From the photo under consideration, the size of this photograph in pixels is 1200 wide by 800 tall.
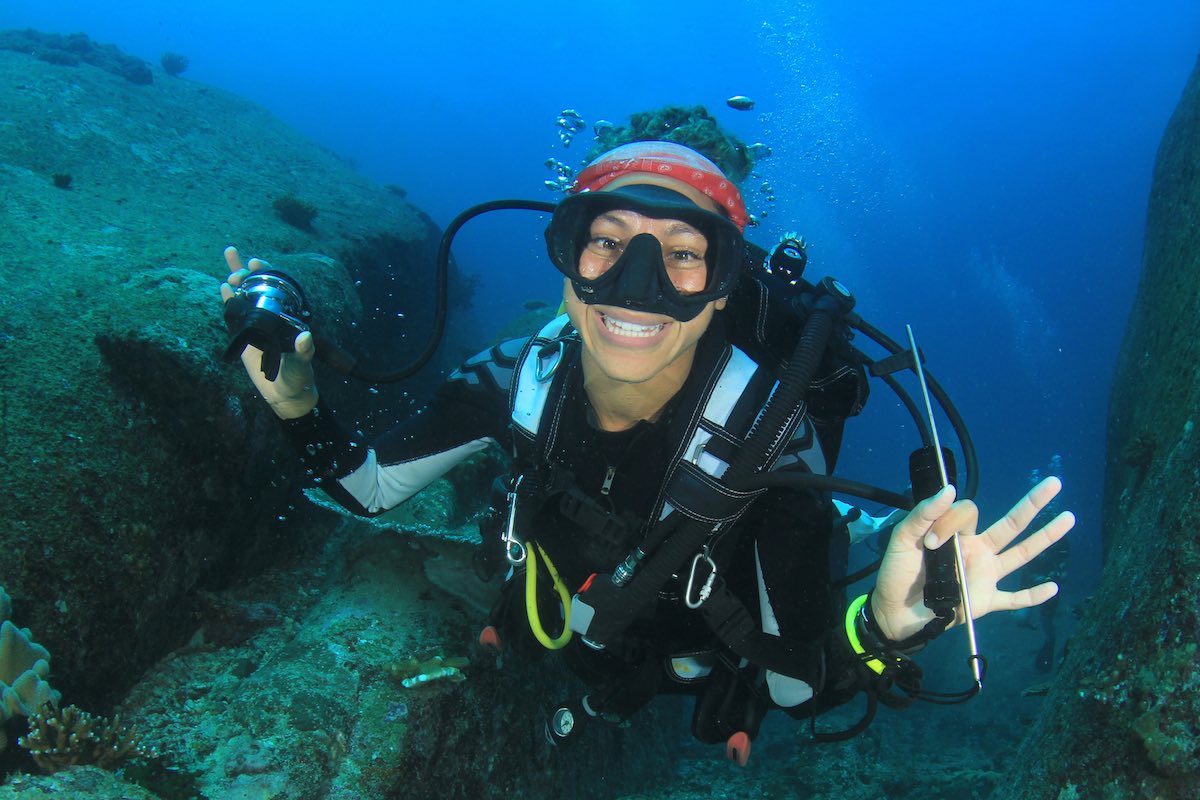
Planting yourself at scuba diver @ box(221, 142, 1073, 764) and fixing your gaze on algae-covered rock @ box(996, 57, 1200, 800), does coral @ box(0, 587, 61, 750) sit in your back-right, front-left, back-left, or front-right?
back-right

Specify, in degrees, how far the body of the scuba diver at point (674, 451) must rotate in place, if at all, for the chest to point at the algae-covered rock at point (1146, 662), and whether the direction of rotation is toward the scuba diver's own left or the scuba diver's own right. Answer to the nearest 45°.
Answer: approximately 90° to the scuba diver's own left

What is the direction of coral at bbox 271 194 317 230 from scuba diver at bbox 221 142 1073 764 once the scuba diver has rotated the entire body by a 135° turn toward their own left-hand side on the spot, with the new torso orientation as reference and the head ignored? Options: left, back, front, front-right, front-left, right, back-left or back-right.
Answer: left

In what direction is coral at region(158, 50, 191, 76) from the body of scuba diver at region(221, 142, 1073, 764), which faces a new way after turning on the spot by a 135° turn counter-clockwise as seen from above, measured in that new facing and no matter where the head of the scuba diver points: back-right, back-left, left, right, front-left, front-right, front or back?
left

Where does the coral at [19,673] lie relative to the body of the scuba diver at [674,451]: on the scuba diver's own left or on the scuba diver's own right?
on the scuba diver's own right

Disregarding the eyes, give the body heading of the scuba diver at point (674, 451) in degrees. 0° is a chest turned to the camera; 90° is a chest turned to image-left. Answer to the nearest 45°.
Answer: approximately 0°
